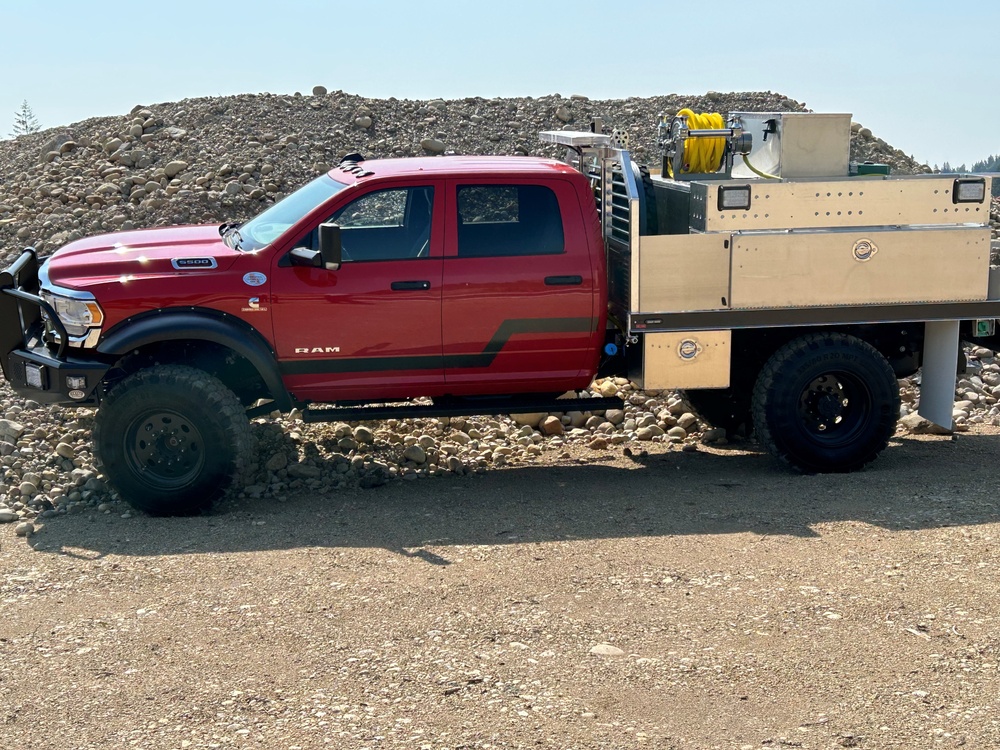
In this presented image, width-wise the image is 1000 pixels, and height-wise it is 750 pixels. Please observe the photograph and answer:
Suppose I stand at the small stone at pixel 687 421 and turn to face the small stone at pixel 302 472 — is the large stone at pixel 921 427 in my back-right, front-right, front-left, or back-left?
back-left

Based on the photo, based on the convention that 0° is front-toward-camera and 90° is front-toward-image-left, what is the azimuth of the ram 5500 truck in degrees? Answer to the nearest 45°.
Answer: approximately 90°

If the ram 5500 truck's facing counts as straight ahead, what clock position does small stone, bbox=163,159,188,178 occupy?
The small stone is roughly at 2 o'clock from the ram 5500 truck.

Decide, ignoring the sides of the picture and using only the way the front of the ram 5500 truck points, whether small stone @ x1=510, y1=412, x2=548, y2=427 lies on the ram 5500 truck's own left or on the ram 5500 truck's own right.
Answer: on the ram 5500 truck's own right

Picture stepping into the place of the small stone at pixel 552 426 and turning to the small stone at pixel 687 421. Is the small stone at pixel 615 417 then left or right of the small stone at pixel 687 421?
left

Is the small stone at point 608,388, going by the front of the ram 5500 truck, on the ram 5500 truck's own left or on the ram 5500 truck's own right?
on the ram 5500 truck's own right
